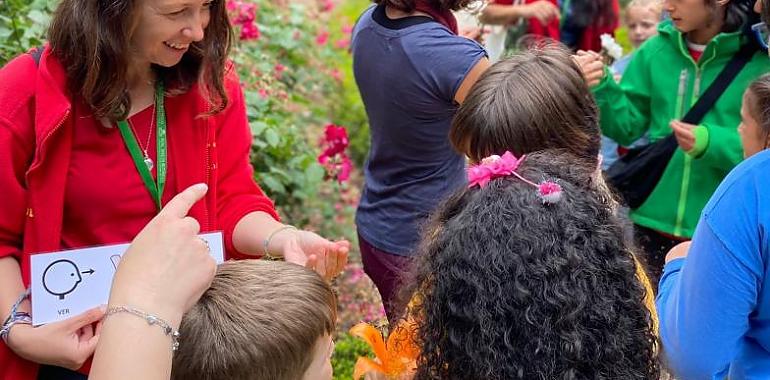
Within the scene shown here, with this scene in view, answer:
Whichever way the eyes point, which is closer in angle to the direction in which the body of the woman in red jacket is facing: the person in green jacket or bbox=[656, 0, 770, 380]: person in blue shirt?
the person in blue shirt

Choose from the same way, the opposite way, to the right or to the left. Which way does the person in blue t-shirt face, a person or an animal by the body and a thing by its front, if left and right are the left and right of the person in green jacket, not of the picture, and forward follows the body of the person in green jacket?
the opposite way

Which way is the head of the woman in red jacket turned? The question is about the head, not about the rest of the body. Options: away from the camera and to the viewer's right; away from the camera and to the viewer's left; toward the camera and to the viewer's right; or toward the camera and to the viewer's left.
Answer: toward the camera and to the viewer's right

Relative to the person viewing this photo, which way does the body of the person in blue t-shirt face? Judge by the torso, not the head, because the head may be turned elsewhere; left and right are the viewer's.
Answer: facing away from the viewer and to the right of the viewer

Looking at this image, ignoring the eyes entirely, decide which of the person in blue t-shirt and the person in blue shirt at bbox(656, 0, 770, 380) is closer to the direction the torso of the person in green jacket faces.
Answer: the person in blue t-shirt

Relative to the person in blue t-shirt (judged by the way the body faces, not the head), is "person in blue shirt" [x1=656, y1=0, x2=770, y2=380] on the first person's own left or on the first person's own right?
on the first person's own right

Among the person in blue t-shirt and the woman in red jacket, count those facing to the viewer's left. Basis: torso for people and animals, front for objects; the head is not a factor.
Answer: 0

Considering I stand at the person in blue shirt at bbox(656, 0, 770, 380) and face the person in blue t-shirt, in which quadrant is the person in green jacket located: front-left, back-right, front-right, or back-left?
front-right

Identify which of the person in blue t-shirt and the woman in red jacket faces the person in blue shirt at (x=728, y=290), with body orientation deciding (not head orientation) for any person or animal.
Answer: the woman in red jacket

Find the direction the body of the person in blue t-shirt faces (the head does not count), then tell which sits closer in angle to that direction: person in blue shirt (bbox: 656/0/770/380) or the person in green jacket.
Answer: the person in green jacket

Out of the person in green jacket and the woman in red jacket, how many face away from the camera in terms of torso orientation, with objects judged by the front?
0

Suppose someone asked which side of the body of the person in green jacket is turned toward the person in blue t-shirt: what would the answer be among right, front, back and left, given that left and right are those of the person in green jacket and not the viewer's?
front

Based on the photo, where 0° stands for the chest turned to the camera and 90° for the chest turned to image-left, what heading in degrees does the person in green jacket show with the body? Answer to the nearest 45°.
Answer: approximately 45°

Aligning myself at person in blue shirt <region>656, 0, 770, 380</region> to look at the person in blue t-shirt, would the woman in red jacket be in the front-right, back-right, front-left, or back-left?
front-left

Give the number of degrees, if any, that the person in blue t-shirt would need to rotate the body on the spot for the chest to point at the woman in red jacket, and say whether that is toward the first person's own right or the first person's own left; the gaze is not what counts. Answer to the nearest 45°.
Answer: approximately 180°

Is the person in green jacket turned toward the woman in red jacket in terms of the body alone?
yes

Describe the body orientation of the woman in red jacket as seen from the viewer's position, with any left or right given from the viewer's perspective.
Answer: facing the viewer and to the right of the viewer
